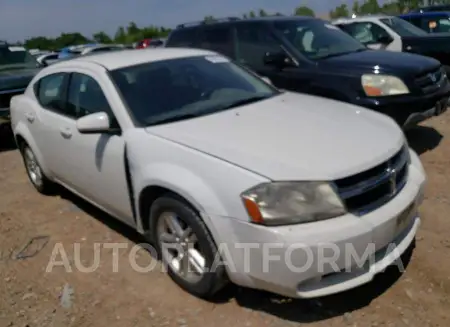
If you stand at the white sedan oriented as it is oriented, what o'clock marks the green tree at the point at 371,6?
The green tree is roughly at 8 o'clock from the white sedan.

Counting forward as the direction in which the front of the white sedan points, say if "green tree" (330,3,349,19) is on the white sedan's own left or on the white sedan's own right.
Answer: on the white sedan's own left

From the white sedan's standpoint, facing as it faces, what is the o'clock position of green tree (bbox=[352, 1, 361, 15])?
The green tree is roughly at 8 o'clock from the white sedan.

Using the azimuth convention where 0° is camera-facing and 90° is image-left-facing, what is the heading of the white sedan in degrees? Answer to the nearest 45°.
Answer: approximately 315°
